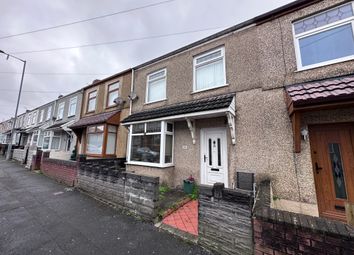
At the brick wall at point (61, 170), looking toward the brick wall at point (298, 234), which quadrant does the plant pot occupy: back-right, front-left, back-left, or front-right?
front-left

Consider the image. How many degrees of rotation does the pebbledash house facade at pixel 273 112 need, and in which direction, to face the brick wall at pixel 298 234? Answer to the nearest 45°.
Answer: approximately 45° to its left

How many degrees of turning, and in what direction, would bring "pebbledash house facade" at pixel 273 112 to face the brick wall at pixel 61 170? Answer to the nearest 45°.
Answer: approximately 45° to its right

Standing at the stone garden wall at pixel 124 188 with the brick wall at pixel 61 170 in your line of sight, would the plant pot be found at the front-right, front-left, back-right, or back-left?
back-right

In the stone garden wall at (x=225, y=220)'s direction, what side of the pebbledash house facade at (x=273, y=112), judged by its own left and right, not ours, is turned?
front

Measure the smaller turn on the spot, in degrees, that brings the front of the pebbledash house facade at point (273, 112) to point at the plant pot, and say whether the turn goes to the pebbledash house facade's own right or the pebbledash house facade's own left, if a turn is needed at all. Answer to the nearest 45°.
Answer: approximately 45° to the pebbledash house facade's own right
